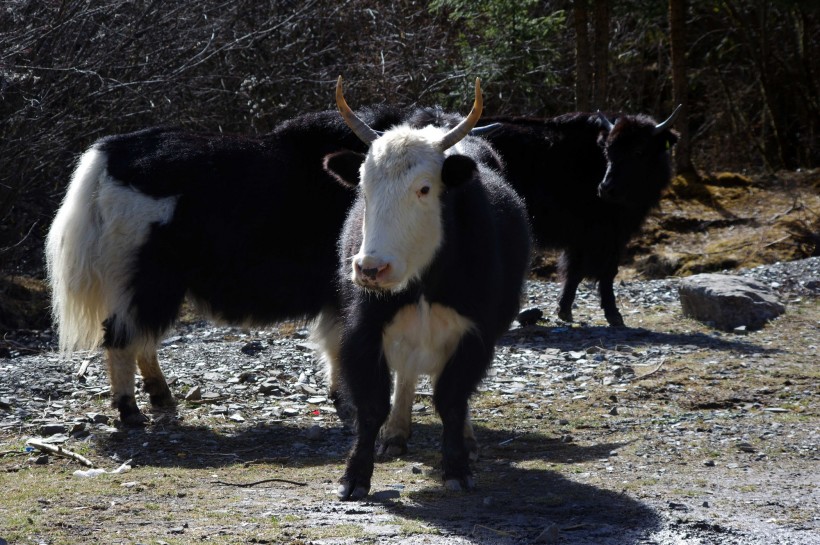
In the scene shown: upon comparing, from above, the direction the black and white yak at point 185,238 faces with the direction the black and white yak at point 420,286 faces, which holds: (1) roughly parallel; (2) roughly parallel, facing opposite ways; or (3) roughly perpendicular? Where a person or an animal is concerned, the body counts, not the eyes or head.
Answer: roughly perpendicular

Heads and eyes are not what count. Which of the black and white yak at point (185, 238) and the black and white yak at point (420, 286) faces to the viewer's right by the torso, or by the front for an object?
the black and white yak at point (185, 238)

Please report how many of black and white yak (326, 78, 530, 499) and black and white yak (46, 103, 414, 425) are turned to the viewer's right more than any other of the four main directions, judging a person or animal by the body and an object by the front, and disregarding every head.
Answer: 1

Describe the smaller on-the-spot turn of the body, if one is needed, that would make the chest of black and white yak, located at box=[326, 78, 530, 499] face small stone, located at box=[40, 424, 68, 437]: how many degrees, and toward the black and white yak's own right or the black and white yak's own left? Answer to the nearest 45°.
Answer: approximately 135° to the black and white yak's own right

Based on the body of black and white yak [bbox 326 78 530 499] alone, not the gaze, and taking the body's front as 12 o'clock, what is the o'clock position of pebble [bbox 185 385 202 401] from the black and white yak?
The pebble is roughly at 5 o'clock from the black and white yak.

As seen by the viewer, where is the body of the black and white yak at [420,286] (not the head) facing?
toward the camera

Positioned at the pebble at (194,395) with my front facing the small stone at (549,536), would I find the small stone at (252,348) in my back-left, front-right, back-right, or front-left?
back-left

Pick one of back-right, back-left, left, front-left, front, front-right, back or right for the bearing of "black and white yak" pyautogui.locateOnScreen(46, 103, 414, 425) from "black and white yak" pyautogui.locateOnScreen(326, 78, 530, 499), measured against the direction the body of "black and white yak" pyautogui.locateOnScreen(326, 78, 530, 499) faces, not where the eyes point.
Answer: back-right

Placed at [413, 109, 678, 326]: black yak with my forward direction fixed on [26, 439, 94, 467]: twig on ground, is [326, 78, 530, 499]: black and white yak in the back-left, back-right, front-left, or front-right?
front-left

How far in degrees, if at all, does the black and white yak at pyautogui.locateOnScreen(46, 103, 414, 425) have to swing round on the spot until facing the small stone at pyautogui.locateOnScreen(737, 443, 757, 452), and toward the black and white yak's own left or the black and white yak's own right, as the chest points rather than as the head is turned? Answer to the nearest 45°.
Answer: approximately 45° to the black and white yak's own right

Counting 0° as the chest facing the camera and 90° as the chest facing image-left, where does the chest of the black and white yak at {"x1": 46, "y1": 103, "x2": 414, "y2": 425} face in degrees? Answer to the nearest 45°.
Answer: approximately 270°
